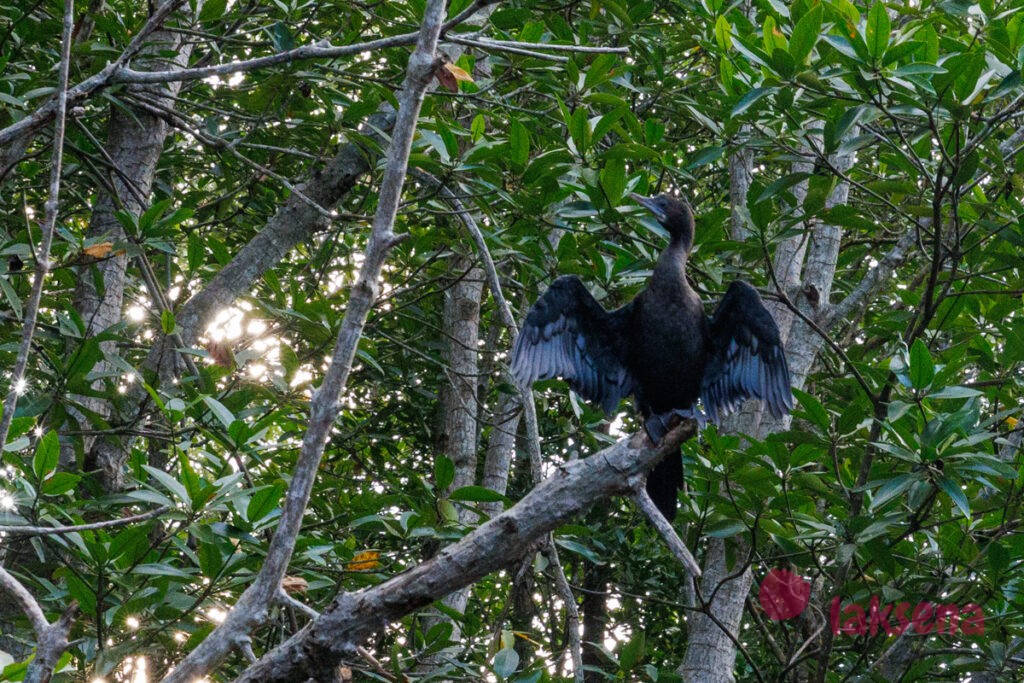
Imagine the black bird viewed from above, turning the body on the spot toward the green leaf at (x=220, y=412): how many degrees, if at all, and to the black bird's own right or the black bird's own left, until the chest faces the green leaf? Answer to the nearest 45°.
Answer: approximately 45° to the black bird's own right

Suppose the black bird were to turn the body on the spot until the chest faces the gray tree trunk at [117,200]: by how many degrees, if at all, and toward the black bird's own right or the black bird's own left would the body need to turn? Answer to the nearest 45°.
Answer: approximately 90° to the black bird's own right

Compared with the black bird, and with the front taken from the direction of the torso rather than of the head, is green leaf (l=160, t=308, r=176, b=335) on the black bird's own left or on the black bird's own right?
on the black bird's own right

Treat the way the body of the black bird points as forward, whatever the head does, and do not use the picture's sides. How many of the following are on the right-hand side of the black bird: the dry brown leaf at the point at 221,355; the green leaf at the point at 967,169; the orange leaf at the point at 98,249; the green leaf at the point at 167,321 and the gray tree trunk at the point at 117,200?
4

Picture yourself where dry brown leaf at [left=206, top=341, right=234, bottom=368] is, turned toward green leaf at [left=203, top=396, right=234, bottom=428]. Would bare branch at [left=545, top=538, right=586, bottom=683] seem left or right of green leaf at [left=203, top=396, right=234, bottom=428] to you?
left

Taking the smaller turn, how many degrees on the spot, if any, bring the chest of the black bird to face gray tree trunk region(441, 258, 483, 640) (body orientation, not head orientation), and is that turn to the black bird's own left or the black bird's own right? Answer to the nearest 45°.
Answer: approximately 135° to the black bird's own right

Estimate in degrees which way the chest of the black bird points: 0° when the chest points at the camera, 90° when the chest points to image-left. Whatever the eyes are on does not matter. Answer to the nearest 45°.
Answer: approximately 0°

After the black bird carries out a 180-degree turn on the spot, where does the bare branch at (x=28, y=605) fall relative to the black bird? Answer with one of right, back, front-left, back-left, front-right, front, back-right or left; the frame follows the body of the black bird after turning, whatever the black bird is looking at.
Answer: back-left

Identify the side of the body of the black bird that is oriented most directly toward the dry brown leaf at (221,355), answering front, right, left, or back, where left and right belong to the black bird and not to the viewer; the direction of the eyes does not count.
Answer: right
